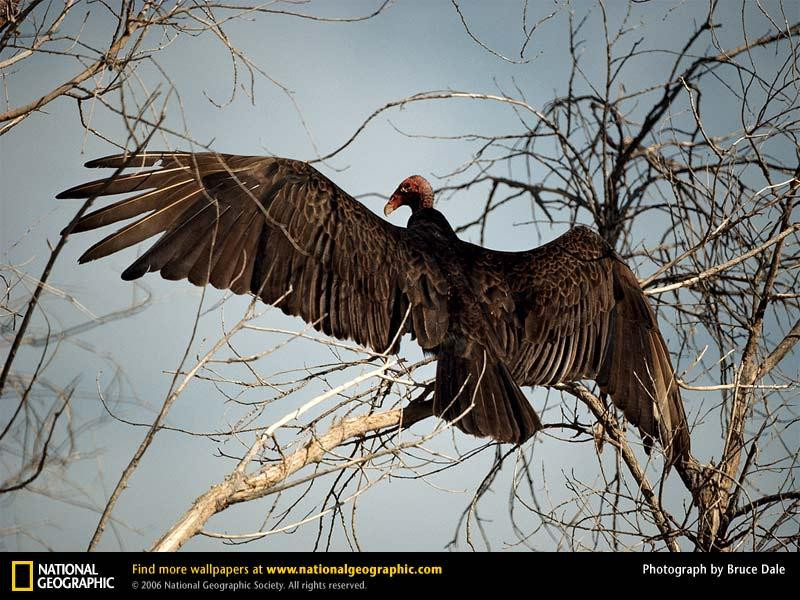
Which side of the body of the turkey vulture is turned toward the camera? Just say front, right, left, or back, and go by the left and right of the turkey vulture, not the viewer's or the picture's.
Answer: back
